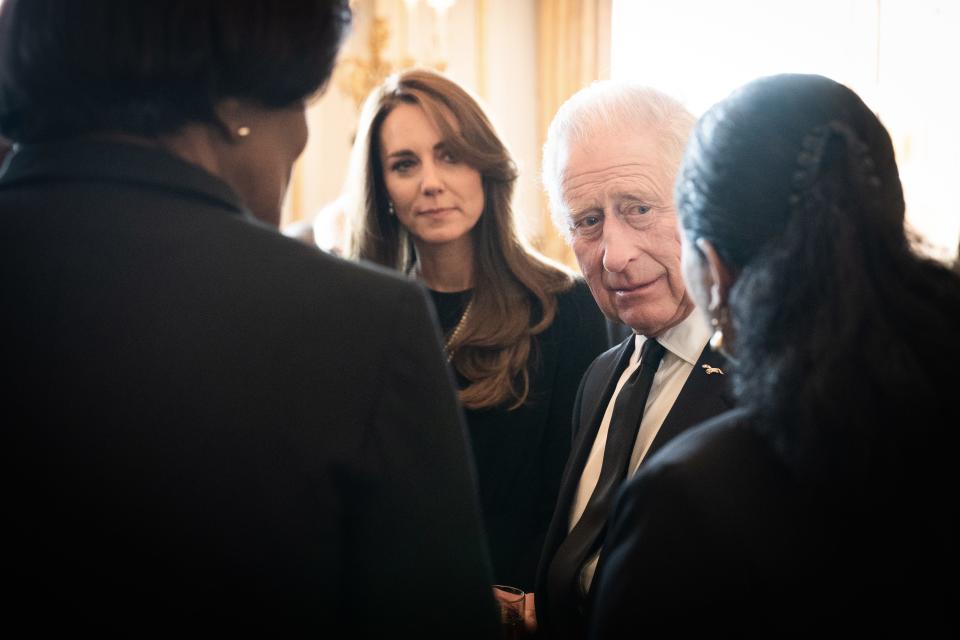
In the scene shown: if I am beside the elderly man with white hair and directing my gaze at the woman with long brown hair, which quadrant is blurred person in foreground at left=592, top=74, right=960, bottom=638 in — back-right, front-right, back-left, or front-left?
back-left

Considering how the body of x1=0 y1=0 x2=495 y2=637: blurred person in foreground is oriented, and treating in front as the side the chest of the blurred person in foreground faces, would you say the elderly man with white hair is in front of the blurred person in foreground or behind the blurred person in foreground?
in front

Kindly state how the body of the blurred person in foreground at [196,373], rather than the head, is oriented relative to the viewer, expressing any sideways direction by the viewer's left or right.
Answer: facing away from the viewer and to the right of the viewer

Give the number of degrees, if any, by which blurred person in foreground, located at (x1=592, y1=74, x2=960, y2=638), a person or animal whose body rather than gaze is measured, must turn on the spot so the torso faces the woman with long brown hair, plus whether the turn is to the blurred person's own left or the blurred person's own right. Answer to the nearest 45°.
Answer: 0° — they already face them

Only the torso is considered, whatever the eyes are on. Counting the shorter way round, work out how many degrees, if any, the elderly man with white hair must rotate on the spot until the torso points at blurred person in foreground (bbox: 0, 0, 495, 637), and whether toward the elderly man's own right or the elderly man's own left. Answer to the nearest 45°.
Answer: approximately 45° to the elderly man's own left

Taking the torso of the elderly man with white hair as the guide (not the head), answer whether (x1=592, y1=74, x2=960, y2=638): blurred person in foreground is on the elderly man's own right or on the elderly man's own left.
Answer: on the elderly man's own left

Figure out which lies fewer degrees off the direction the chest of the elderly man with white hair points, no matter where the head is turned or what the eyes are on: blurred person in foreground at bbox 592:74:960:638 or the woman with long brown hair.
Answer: the blurred person in foreground

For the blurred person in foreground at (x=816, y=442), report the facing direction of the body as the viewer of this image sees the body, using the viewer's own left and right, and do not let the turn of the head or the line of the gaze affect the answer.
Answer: facing away from the viewer and to the left of the viewer

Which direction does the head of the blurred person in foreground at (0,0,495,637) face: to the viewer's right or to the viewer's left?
to the viewer's right

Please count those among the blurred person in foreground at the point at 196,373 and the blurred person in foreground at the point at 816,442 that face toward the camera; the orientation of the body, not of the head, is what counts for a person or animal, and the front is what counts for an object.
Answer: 0

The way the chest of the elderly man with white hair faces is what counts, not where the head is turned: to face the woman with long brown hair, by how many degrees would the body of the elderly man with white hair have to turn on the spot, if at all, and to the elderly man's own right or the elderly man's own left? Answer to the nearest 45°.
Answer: approximately 90° to the elderly man's own right

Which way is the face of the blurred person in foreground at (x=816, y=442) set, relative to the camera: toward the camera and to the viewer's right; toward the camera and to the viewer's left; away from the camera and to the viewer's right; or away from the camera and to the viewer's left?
away from the camera and to the viewer's left

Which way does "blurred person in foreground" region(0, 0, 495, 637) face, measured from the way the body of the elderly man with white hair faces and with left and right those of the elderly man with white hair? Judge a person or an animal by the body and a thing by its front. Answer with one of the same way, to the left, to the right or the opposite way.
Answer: the opposite way

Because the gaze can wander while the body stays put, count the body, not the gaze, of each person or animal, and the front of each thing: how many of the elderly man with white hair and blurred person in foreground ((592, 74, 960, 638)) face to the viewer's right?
0
